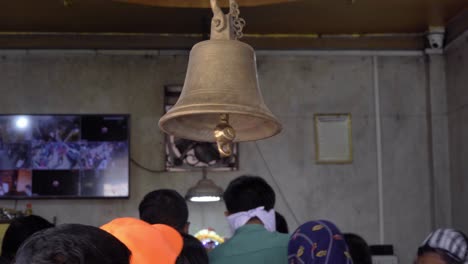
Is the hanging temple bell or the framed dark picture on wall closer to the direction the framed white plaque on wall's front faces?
the hanging temple bell

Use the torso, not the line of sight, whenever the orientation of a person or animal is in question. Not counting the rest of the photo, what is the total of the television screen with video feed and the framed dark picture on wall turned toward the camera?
2

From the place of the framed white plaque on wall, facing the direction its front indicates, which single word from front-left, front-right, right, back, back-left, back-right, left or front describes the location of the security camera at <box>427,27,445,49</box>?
left

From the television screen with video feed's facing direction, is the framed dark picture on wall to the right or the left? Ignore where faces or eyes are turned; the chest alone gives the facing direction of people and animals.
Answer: on its left

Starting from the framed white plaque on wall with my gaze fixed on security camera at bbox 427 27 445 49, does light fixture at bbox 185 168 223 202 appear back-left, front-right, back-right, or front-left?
back-right

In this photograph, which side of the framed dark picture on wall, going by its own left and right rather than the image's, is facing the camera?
front

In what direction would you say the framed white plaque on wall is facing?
toward the camera

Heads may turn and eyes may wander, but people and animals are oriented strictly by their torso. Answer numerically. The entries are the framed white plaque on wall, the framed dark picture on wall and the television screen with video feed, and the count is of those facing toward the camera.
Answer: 3

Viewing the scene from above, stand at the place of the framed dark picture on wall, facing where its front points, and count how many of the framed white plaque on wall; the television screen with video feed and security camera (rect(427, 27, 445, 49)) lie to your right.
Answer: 1

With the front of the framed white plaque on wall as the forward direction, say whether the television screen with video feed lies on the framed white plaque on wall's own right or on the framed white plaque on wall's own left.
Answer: on the framed white plaque on wall's own right

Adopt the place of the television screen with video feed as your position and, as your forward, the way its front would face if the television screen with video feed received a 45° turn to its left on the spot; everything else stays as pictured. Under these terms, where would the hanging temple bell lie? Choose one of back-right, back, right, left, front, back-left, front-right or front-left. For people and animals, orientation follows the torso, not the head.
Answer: front-right

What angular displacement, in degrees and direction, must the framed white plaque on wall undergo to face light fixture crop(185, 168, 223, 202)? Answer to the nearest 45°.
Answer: approximately 45° to its right

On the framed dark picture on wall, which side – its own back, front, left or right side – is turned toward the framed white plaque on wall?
left

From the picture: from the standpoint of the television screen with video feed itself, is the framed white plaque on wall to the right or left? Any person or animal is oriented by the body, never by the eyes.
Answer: on its left

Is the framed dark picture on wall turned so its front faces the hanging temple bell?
yes

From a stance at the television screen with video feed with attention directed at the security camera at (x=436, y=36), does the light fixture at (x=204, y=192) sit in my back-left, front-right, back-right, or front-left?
front-right

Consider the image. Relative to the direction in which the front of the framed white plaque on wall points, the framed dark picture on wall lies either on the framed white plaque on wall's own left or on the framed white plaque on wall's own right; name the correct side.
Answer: on the framed white plaque on wall's own right

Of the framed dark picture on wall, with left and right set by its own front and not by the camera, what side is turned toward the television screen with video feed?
right
